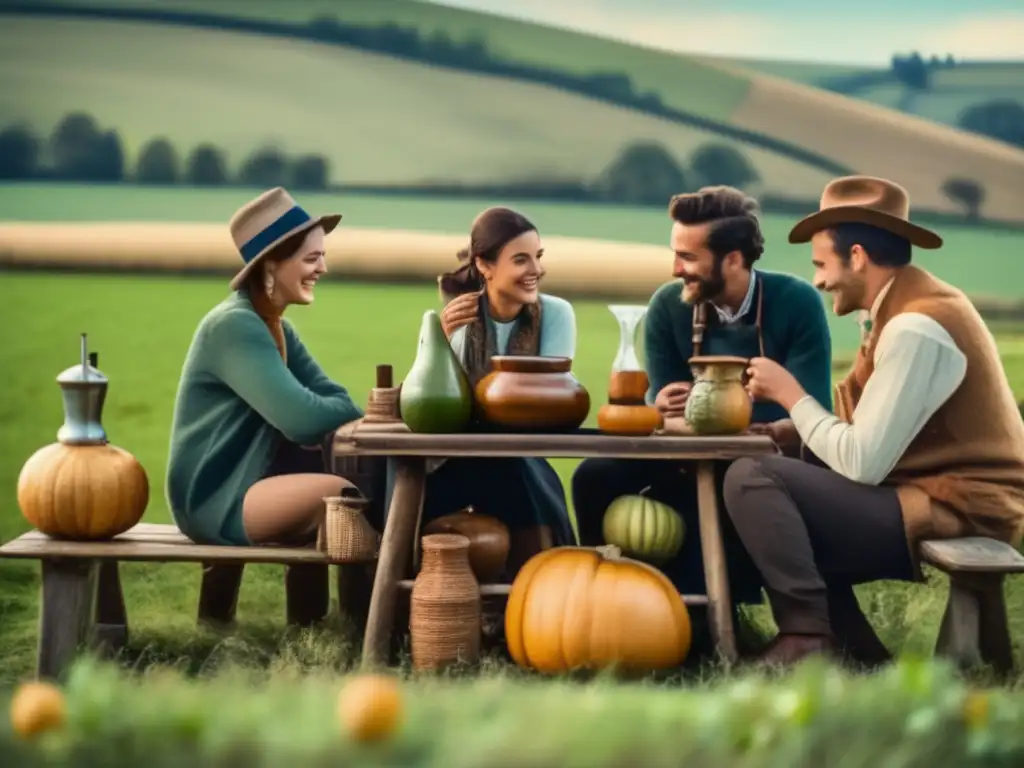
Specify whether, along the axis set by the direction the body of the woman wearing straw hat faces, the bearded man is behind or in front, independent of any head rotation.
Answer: in front

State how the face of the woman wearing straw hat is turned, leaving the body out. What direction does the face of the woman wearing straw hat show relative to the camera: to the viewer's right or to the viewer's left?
to the viewer's right

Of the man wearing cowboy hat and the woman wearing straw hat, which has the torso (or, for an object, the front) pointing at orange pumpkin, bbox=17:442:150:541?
the man wearing cowboy hat

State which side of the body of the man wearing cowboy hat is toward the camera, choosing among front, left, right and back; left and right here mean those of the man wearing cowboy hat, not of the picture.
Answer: left

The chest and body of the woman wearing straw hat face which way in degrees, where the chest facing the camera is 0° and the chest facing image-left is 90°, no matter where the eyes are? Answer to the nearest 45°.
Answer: approximately 270°

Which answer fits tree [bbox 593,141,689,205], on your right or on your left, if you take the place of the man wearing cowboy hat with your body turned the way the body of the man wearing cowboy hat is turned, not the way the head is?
on your right

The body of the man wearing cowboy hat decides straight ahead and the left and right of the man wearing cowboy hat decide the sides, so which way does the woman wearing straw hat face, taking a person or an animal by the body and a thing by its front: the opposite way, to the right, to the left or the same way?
the opposite way

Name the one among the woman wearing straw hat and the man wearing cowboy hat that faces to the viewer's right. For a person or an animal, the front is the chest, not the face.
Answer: the woman wearing straw hat

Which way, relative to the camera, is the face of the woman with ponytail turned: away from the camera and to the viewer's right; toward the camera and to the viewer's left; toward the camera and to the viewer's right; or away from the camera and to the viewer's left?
toward the camera and to the viewer's right

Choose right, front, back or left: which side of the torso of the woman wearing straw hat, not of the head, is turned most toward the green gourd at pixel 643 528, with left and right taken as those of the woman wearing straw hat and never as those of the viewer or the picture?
front

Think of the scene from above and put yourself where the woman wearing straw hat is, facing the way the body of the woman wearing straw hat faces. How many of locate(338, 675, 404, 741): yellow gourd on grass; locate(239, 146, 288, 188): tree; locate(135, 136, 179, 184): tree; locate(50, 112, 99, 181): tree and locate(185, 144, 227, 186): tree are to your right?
1

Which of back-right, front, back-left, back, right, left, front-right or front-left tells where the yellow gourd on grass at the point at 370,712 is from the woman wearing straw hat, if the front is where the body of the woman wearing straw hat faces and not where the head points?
right

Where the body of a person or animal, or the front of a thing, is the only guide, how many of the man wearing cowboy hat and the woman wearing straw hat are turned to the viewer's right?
1

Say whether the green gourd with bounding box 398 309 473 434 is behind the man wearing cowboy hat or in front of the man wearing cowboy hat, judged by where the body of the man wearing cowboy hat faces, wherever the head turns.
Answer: in front

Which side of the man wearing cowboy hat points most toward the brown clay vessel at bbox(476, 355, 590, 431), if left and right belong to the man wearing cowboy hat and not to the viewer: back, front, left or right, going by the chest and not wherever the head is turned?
front

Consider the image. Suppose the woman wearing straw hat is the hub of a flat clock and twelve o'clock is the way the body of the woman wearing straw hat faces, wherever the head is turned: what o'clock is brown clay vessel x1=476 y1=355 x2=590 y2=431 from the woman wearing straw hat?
The brown clay vessel is roughly at 1 o'clock from the woman wearing straw hat.

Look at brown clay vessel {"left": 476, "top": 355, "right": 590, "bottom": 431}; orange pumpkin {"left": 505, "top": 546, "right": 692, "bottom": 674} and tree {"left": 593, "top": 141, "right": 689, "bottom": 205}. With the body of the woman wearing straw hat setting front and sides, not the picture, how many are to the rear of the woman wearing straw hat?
0
